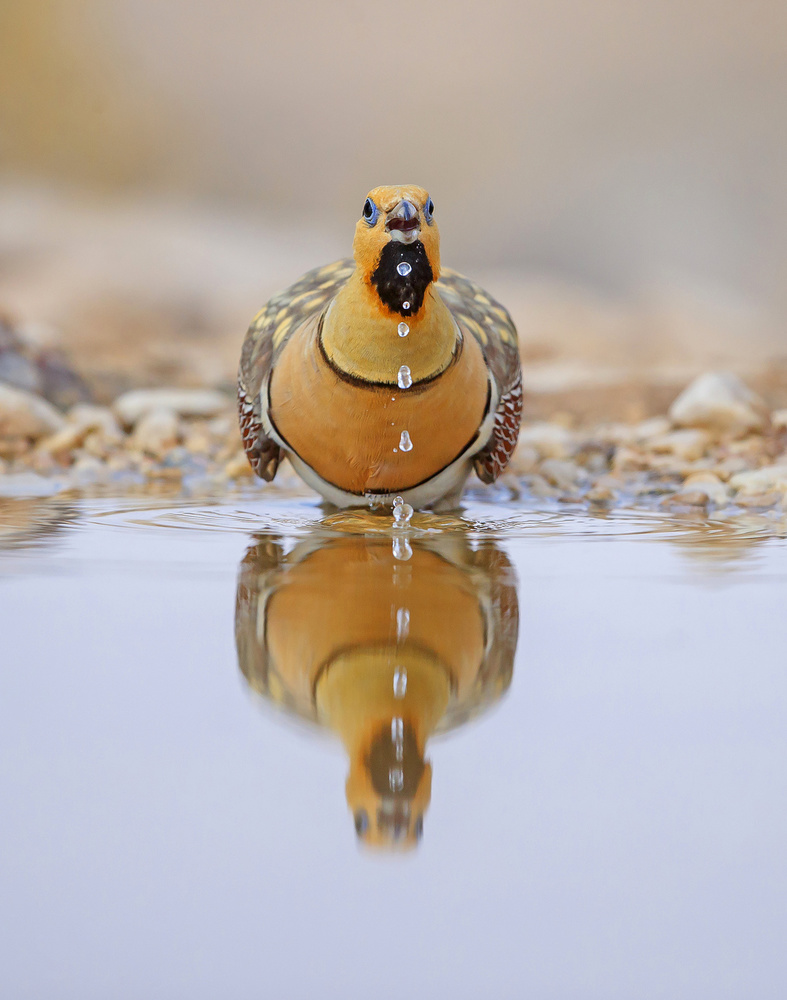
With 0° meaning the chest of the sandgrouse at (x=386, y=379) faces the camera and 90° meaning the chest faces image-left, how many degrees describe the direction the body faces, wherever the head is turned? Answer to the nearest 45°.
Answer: approximately 0°

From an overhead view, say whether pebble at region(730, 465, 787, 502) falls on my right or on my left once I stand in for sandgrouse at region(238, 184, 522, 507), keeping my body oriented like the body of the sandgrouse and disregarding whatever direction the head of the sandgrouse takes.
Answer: on my left

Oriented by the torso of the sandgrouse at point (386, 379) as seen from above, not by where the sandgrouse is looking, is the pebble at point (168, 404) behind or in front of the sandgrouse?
behind

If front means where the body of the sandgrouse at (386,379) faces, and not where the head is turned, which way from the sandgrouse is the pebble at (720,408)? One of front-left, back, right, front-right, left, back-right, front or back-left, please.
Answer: back-left

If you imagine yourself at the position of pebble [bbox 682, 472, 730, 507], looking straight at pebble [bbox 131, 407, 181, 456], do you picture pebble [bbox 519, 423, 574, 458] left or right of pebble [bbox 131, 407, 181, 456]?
right

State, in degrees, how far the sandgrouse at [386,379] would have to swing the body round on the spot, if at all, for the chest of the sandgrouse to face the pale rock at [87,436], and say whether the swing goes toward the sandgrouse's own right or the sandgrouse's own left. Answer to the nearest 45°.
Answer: approximately 135° to the sandgrouse's own right

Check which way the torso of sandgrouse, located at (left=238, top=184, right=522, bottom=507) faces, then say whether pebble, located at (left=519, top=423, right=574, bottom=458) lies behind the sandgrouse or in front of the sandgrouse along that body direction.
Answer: behind
